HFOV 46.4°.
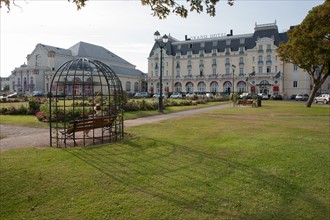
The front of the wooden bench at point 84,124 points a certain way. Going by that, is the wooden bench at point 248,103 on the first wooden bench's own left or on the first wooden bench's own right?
on the first wooden bench's own right
